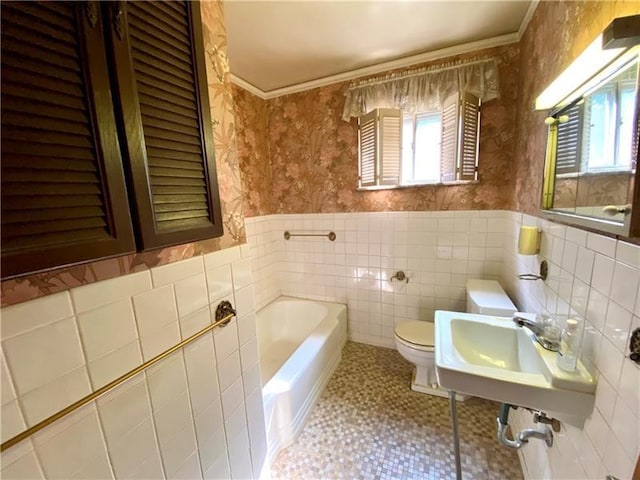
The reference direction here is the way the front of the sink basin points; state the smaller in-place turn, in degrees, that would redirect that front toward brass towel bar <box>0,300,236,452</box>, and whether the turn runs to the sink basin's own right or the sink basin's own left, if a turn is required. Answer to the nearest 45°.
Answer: approximately 45° to the sink basin's own left

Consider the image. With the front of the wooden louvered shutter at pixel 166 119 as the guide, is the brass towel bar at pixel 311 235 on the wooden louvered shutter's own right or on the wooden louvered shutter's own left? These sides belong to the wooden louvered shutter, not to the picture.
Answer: on the wooden louvered shutter's own left

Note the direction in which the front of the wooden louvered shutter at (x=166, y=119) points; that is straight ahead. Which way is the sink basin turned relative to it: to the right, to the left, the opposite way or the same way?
the opposite way

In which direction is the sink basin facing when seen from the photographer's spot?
facing to the left of the viewer

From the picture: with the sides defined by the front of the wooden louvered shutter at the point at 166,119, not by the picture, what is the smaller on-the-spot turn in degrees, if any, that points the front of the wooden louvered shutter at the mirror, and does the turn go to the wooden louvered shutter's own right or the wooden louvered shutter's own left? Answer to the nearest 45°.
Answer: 0° — it already faces it

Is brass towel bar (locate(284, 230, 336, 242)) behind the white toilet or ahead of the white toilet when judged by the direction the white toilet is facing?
ahead

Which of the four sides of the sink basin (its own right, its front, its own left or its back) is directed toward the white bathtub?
front

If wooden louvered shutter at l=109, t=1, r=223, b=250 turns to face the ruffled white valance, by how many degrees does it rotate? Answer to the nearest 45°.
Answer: approximately 45° to its left

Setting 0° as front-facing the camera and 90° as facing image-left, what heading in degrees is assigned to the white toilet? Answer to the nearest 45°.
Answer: approximately 90°

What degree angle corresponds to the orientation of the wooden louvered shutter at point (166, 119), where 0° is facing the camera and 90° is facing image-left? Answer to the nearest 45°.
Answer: approximately 315°

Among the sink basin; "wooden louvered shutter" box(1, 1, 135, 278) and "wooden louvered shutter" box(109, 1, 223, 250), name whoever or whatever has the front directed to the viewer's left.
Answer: the sink basin

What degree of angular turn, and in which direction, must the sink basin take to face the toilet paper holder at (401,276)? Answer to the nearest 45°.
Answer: approximately 45° to its right

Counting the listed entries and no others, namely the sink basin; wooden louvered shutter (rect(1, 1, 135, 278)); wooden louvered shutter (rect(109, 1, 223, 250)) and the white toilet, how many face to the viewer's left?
2

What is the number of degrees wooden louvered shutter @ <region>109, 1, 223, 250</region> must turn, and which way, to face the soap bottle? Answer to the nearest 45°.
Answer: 0° — it already faces it
